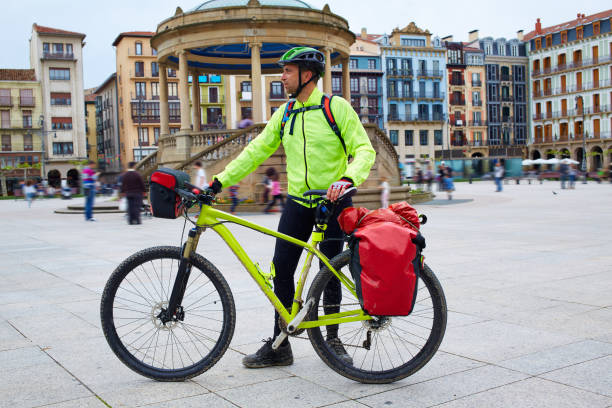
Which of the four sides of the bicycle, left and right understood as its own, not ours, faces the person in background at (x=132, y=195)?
right

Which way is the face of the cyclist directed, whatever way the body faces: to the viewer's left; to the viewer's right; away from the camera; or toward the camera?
to the viewer's left

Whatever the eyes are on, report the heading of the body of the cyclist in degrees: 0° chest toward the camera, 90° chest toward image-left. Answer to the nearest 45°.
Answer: approximately 45°

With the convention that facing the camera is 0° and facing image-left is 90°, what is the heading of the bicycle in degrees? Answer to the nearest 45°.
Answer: approximately 90°

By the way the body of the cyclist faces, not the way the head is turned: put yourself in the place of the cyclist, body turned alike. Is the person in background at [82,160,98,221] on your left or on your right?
on your right

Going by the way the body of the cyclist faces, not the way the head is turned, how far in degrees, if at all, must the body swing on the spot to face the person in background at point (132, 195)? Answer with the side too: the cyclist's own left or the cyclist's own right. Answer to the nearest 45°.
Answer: approximately 135° to the cyclist's own right
